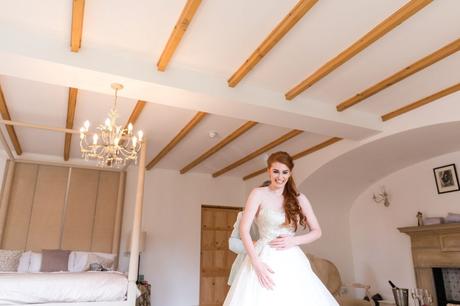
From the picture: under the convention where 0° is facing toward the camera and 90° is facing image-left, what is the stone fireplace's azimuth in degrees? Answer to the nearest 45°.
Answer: approximately 45°

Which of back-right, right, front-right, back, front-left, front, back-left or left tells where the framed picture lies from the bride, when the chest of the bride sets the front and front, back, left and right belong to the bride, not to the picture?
back-left

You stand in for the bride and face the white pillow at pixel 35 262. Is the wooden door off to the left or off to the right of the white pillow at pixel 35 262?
right

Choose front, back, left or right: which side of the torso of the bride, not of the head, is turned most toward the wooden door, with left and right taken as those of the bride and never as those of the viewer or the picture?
back

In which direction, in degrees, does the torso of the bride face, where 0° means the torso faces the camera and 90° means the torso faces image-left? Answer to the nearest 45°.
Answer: approximately 0°

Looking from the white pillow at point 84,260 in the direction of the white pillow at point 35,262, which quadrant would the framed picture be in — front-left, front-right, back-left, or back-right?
back-left

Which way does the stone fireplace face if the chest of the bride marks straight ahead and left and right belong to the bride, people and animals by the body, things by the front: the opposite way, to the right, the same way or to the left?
to the right

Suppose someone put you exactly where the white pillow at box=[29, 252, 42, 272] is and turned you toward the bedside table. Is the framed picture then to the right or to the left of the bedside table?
right

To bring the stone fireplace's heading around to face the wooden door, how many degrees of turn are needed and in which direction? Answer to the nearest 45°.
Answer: approximately 45° to its right

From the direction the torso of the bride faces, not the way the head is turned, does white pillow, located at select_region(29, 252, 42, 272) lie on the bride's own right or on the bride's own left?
on the bride's own right
